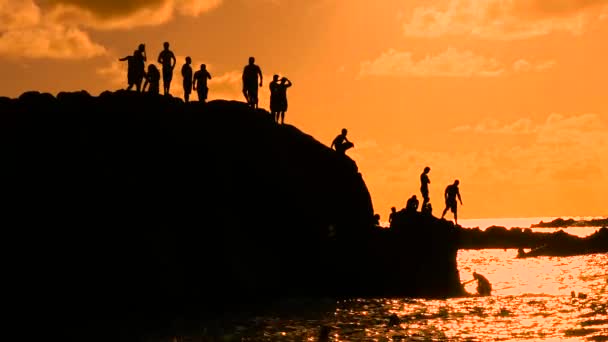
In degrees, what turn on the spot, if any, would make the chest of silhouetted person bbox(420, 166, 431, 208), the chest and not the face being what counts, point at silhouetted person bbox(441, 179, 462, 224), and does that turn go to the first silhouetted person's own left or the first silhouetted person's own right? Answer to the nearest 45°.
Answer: approximately 45° to the first silhouetted person's own left

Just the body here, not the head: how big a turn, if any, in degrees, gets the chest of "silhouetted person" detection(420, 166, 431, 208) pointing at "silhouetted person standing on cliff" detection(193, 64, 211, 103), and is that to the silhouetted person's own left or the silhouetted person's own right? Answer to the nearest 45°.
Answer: approximately 135° to the silhouetted person's own right

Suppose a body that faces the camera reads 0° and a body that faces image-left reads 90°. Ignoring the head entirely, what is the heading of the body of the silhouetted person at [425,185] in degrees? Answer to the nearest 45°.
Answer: approximately 270°

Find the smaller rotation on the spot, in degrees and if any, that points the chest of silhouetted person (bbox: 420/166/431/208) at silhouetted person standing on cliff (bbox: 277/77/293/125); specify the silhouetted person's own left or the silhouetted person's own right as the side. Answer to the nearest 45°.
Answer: approximately 135° to the silhouetted person's own right
